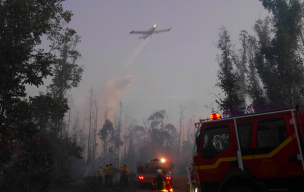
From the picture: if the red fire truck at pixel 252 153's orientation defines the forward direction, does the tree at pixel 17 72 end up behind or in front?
in front

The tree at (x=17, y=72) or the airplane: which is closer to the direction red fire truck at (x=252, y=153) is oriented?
the tree

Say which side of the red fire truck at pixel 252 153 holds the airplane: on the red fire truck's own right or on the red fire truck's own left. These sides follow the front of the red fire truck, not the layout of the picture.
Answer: on the red fire truck's own right

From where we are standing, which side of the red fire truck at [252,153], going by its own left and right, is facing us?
left
